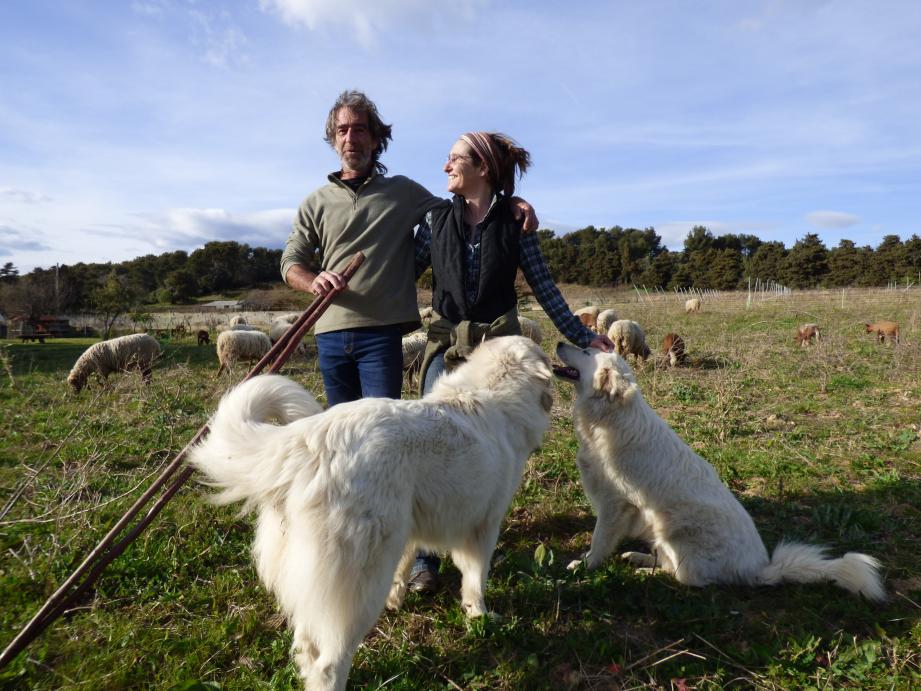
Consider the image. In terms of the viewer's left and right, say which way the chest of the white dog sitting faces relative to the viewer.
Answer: facing to the left of the viewer

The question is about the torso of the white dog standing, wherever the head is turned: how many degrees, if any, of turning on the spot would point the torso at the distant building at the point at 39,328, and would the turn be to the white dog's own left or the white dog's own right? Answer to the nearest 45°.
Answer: approximately 90° to the white dog's own left

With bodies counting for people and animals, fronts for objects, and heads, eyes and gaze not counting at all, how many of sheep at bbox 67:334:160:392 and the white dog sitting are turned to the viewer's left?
2

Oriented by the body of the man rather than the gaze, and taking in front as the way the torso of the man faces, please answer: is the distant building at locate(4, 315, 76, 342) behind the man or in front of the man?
behind

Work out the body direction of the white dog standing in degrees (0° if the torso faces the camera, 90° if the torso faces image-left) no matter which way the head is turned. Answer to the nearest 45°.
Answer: approximately 225°

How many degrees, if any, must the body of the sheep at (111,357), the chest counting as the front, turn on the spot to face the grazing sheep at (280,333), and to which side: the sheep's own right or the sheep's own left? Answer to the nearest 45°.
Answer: approximately 135° to the sheep's own right

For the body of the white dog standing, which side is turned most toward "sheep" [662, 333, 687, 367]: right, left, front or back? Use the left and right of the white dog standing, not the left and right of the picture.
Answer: front

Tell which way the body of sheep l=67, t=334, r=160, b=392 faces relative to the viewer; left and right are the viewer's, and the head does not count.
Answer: facing to the left of the viewer

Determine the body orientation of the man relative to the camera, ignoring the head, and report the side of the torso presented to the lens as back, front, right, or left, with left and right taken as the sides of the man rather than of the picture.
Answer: front

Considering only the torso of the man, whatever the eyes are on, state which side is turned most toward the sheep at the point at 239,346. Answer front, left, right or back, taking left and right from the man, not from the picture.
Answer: back

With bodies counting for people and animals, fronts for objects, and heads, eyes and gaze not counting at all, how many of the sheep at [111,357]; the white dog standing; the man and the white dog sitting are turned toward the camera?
1

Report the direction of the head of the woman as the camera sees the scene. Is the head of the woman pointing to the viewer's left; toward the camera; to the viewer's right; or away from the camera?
to the viewer's left

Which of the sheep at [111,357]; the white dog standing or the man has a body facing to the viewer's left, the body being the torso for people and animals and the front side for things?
the sheep

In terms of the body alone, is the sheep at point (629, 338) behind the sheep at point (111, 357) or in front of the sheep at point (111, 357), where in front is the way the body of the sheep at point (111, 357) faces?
behind

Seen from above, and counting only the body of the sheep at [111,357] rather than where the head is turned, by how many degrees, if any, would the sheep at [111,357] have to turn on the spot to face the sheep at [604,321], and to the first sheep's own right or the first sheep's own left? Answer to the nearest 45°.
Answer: approximately 180°

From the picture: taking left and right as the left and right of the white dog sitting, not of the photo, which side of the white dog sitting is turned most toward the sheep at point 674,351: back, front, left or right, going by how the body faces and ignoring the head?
right
